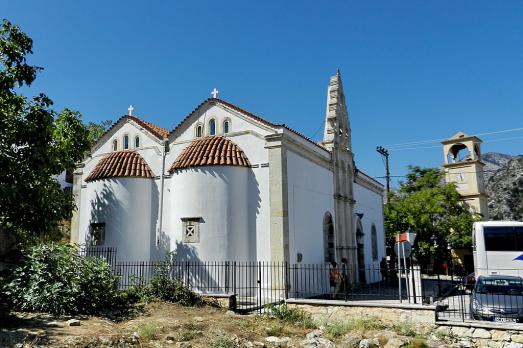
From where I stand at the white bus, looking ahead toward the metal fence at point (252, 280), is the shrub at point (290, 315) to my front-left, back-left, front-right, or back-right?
front-left

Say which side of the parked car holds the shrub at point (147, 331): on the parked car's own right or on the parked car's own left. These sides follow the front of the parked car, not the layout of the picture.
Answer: on the parked car's own right

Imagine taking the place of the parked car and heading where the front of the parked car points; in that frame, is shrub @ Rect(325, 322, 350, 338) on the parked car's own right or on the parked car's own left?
on the parked car's own right

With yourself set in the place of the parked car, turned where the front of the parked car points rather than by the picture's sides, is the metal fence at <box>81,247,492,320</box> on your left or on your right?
on your right

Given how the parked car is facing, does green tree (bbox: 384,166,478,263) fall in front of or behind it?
behind

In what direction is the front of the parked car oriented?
toward the camera

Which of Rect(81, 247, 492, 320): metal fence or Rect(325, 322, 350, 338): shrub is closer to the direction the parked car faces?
the shrub

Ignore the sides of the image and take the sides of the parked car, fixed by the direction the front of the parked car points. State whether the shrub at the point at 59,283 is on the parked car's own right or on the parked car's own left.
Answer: on the parked car's own right

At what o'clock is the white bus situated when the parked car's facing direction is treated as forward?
The white bus is roughly at 6 o'clock from the parked car.

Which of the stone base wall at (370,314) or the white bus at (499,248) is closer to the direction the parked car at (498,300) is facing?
the stone base wall

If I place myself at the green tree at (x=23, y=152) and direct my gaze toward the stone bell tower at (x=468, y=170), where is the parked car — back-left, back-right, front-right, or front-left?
front-right

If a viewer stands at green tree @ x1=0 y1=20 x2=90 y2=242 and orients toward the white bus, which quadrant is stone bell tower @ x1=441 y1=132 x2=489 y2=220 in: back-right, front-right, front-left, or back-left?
front-left

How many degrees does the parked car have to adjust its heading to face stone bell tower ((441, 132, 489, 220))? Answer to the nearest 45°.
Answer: approximately 180°

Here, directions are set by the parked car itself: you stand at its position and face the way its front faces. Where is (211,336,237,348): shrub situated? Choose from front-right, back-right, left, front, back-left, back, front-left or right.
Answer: front-right

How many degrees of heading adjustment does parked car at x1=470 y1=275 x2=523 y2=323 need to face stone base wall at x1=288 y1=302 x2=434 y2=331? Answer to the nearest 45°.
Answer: approximately 90° to its right

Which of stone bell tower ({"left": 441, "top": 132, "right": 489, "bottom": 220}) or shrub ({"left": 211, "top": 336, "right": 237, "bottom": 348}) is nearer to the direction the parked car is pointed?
the shrub

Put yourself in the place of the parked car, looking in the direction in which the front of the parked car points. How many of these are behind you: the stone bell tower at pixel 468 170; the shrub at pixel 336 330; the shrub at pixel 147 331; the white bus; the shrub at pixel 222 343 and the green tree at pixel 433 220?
3

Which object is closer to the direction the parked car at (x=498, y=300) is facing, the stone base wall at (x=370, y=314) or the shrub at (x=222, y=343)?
the shrub

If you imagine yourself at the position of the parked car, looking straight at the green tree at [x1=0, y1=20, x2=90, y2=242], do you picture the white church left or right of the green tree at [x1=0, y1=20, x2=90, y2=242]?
right
